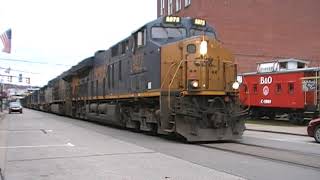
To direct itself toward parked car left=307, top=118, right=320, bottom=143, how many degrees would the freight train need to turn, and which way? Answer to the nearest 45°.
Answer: approximately 45° to its left

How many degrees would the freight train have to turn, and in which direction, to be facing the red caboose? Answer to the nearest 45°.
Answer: approximately 90° to its left

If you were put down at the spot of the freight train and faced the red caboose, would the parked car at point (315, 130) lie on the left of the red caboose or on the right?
right

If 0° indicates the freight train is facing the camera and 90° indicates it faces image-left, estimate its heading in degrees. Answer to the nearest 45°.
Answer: approximately 315°

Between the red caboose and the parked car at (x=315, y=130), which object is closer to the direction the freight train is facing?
the parked car
